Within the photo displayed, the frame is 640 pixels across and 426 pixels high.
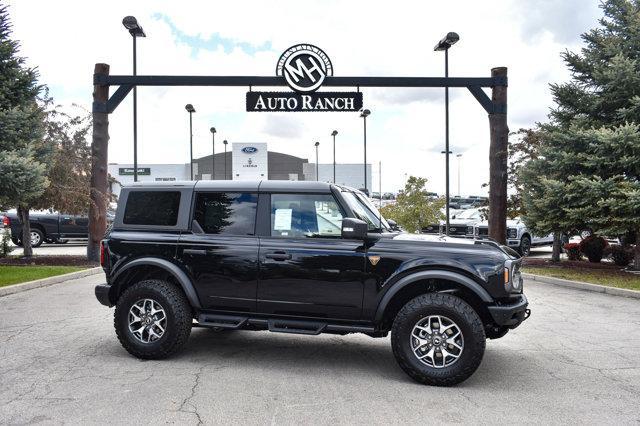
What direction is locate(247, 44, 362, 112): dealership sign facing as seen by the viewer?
toward the camera

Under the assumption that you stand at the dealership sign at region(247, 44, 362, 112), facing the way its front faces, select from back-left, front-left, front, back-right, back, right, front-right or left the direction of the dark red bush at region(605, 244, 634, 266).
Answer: left

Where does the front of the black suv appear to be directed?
to the viewer's right

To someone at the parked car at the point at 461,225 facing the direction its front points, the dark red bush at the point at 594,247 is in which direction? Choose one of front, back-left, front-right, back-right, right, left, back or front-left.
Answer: left

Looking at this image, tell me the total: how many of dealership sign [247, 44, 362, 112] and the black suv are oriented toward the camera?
1

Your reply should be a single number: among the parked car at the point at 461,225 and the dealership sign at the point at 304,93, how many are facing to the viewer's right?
0

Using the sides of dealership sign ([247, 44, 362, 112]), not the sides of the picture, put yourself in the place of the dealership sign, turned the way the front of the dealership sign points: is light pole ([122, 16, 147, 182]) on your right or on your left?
on your right

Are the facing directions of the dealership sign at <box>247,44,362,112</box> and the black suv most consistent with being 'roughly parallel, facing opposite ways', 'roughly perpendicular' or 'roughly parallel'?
roughly perpendicular

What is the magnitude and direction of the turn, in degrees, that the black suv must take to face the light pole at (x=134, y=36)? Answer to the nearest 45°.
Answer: approximately 135° to its left

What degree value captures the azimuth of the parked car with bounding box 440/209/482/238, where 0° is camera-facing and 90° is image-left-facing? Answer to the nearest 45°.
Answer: approximately 45°

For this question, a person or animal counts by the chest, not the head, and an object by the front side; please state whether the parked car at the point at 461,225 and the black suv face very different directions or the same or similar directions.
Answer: very different directions

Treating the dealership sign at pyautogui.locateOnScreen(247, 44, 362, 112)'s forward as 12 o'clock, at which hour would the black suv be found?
The black suv is roughly at 12 o'clock from the dealership sign.

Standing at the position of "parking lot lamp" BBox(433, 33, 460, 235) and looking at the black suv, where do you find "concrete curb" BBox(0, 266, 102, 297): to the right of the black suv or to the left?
right
